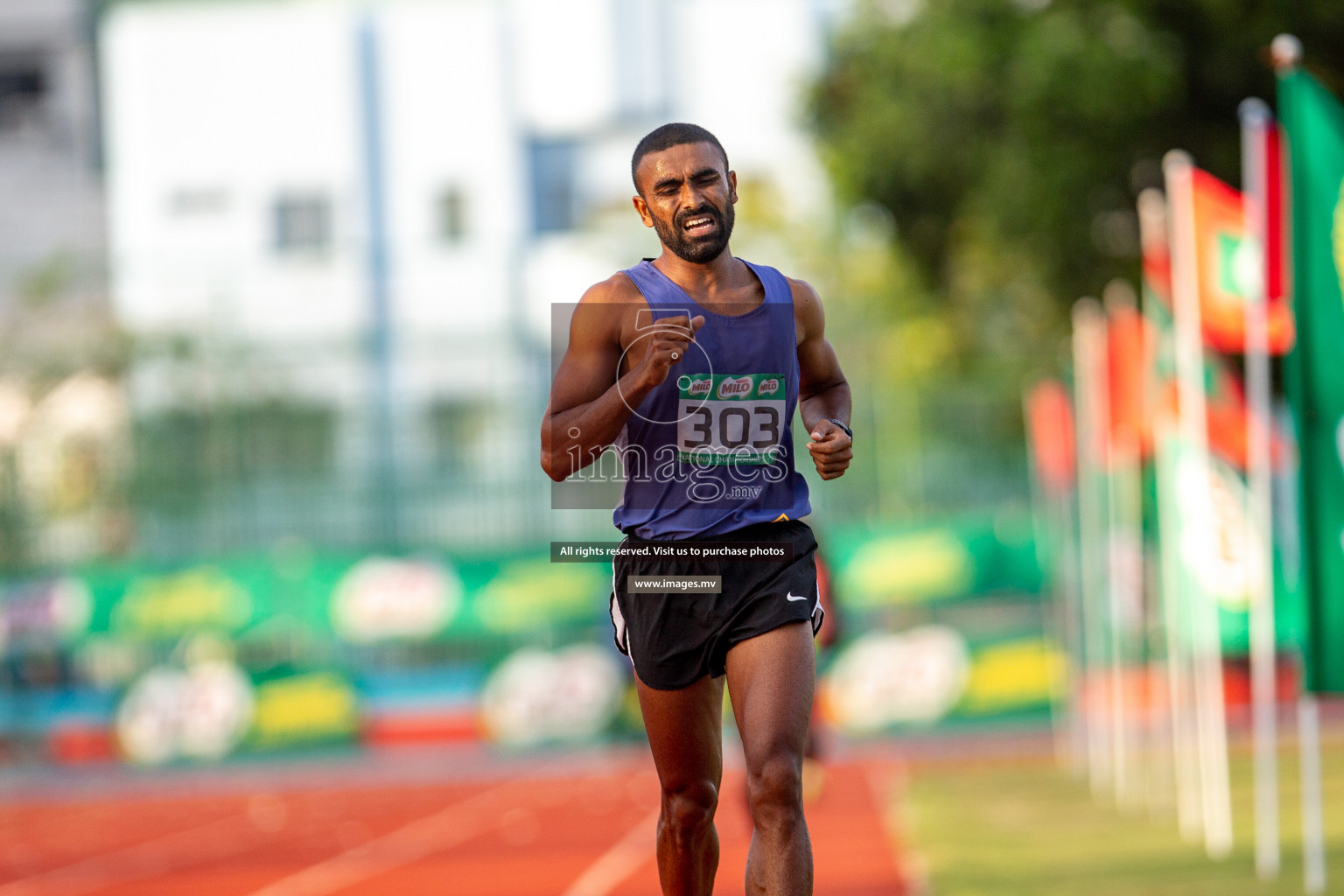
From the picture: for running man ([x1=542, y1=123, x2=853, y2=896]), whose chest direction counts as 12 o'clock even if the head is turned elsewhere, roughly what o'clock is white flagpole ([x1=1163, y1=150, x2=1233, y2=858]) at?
The white flagpole is roughly at 7 o'clock from the running man.

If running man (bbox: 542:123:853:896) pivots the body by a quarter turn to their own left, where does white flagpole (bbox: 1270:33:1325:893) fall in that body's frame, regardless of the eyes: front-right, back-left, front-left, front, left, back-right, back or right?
front-left

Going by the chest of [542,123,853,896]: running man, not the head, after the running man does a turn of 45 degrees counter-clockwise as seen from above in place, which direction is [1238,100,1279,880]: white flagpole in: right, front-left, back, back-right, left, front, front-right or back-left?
left

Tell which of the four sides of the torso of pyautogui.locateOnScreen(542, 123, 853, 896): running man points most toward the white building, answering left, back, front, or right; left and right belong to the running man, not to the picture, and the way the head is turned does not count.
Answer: back

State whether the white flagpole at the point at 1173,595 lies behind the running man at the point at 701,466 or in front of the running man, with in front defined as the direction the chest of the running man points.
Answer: behind

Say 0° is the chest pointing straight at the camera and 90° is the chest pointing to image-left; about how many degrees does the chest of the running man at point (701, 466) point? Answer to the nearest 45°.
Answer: approximately 0°

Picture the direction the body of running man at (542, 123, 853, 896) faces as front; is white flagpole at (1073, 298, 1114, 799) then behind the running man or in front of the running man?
behind

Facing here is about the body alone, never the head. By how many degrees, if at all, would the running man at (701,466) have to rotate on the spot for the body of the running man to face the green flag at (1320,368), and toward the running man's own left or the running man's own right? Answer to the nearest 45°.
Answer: approximately 135° to the running man's own left

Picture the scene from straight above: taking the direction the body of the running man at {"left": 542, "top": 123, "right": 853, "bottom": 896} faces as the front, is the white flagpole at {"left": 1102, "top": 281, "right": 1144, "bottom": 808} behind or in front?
behind
